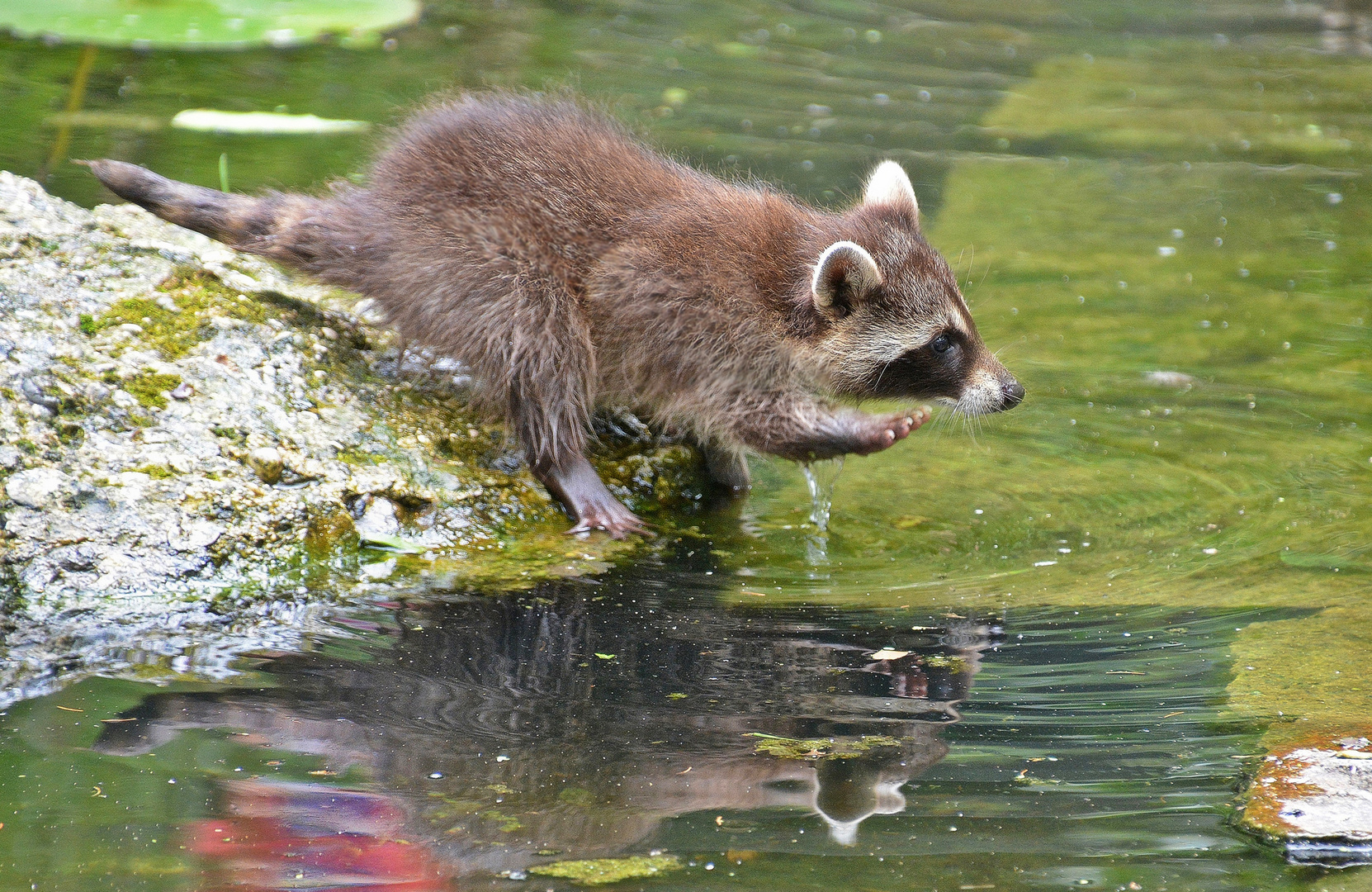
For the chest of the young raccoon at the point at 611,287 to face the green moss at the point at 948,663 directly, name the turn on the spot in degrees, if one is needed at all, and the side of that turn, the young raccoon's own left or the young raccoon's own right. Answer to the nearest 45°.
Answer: approximately 45° to the young raccoon's own right

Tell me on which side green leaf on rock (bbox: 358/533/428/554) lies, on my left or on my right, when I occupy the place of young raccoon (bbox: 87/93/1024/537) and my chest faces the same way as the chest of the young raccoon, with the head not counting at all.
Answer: on my right

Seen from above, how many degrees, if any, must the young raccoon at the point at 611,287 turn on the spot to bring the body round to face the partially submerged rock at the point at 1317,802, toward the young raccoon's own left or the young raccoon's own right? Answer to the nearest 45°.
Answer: approximately 45° to the young raccoon's own right

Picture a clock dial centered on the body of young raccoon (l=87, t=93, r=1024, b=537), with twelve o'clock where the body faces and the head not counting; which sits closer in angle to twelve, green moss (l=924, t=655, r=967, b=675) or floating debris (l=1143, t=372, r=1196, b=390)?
the floating debris

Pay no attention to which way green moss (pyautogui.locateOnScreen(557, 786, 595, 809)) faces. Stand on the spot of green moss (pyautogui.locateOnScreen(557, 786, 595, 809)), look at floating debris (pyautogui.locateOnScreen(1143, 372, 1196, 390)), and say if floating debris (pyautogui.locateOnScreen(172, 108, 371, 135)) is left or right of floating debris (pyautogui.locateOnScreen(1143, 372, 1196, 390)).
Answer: left

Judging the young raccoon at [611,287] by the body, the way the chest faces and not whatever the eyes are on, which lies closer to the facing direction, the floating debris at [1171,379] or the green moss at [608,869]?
the floating debris

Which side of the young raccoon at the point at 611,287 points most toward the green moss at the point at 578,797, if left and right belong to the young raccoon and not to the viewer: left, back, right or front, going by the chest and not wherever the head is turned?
right

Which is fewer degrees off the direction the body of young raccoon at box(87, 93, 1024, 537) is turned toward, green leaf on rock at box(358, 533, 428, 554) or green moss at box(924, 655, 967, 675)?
the green moss

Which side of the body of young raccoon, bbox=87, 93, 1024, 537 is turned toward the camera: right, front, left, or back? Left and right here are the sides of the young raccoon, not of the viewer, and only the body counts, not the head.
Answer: right

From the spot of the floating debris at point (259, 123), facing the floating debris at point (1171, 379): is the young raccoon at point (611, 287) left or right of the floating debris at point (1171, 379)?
right

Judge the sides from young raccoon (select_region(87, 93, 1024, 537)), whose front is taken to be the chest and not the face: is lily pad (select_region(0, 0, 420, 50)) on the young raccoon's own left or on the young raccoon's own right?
on the young raccoon's own left

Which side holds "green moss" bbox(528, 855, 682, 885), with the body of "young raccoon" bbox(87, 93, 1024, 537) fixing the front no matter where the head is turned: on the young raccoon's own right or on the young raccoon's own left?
on the young raccoon's own right

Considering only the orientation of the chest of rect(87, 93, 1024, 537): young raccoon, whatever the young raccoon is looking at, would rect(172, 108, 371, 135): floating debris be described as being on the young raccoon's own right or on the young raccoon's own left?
on the young raccoon's own left

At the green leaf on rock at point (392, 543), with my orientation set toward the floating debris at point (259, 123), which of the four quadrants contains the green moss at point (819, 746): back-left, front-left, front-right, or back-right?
back-right
